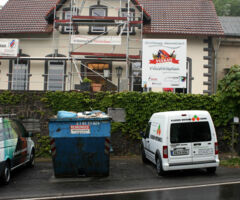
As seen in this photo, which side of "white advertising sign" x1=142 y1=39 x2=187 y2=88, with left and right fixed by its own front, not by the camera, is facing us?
front

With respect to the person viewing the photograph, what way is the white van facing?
facing away from the viewer and to the left of the viewer

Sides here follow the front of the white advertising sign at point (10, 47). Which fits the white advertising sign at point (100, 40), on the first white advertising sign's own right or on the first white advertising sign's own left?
on the first white advertising sign's own left

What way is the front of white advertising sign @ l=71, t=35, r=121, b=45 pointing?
toward the camera

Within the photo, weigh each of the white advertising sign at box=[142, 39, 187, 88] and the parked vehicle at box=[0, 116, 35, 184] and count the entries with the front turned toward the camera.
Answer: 1

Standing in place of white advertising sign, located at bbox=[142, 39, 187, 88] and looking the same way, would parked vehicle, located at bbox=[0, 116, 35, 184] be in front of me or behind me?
in front

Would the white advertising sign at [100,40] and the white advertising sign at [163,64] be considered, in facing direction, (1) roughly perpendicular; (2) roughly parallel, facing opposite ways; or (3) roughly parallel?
roughly parallel

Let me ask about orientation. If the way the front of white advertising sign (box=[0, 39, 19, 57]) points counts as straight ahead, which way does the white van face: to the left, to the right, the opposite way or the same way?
the opposite way

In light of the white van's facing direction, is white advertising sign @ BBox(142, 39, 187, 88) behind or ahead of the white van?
ahead

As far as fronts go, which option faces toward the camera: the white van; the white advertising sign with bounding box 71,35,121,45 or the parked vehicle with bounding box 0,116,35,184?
the white advertising sign

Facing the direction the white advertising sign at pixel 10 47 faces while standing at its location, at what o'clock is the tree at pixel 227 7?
The tree is roughly at 8 o'clock from the white advertising sign.

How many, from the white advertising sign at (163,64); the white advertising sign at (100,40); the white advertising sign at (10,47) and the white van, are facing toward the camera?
3
